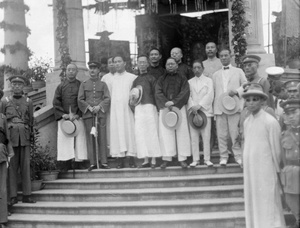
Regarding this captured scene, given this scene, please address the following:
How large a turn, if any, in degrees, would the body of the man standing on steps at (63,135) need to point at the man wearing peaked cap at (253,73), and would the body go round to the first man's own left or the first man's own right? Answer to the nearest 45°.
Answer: approximately 45° to the first man's own left

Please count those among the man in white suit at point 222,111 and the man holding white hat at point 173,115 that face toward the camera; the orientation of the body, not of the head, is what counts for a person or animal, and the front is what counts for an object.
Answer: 2

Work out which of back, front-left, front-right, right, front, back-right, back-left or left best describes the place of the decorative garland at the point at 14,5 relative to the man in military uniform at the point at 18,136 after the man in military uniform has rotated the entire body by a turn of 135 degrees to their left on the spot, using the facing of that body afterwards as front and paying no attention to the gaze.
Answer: front-left

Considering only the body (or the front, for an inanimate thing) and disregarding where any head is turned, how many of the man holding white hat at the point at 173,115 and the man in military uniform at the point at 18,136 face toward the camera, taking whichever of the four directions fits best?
2

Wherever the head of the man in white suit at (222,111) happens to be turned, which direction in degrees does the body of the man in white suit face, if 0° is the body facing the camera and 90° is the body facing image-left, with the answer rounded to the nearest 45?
approximately 0°

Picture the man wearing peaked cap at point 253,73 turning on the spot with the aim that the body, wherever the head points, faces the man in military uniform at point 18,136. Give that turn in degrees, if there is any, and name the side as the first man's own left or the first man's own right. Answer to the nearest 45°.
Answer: approximately 45° to the first man's own right
